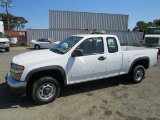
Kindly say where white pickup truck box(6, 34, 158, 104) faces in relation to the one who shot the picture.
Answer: facing the viewer and to the left of the viewer

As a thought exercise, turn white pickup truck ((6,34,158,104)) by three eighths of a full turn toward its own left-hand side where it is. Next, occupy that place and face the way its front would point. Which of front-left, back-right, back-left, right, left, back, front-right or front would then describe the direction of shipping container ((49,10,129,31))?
left
